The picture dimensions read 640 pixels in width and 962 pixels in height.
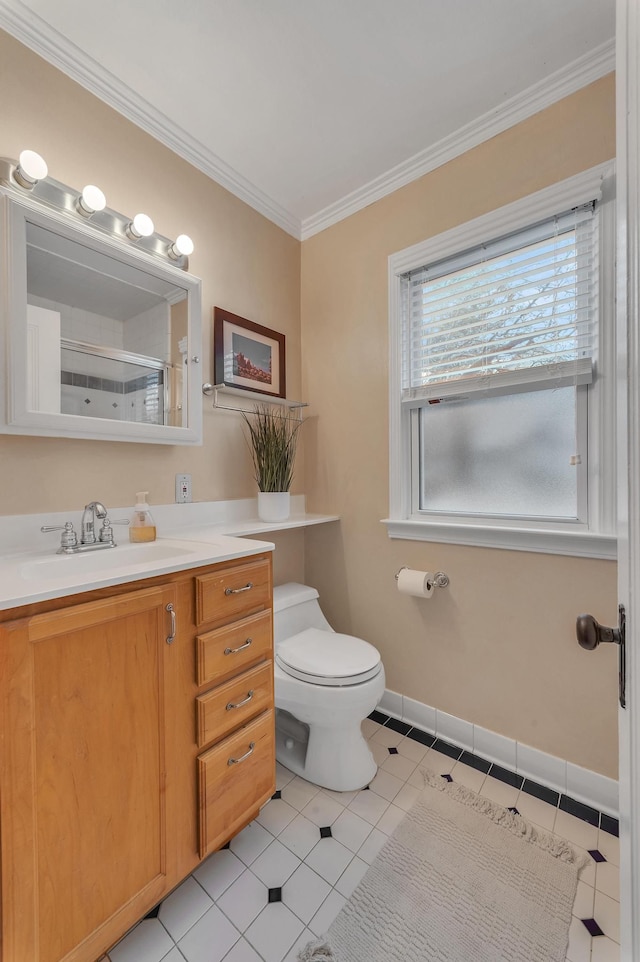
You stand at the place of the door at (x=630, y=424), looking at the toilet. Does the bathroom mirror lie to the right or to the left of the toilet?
left

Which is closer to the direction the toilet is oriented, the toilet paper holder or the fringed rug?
the fringed rug

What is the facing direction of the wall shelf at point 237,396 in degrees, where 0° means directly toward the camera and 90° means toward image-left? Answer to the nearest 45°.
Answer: approximately 315°

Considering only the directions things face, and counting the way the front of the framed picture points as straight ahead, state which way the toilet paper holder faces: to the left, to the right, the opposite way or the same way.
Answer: to the right

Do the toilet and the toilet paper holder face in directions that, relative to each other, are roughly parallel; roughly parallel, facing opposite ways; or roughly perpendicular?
roughly perpendicular

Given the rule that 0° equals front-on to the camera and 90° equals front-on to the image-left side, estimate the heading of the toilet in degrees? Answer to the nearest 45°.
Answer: approximately 315°

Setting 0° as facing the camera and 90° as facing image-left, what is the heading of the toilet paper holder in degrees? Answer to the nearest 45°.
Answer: approximately 45°

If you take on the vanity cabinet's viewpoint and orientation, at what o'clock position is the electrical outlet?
The electrical outlet is roughly at 8 o'clock from the vanity cabinet.

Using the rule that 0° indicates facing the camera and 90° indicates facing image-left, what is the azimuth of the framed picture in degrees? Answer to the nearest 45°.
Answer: approximately 315°
